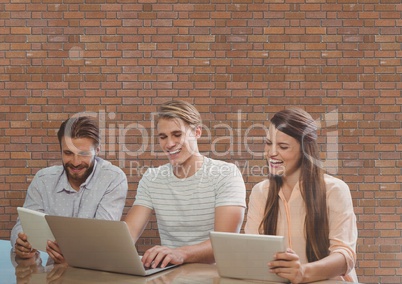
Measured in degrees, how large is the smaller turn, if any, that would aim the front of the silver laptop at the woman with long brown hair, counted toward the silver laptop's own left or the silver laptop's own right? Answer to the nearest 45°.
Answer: approximately 45° to the silver laptop's own right

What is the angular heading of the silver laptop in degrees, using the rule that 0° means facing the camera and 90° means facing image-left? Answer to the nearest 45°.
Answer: approximately 225°

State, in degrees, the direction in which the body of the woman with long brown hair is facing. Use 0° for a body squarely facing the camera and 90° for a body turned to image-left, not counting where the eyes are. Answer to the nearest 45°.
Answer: approximately 45°

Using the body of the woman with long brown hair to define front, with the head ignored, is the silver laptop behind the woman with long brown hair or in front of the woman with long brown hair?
in front

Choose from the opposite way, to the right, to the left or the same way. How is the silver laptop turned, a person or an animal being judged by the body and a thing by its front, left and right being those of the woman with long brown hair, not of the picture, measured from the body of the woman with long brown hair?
the opposite way

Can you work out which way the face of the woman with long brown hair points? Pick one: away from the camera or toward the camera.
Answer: toward the camera

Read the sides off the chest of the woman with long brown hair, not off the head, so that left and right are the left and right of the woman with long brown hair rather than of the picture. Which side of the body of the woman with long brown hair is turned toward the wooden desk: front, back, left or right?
front
